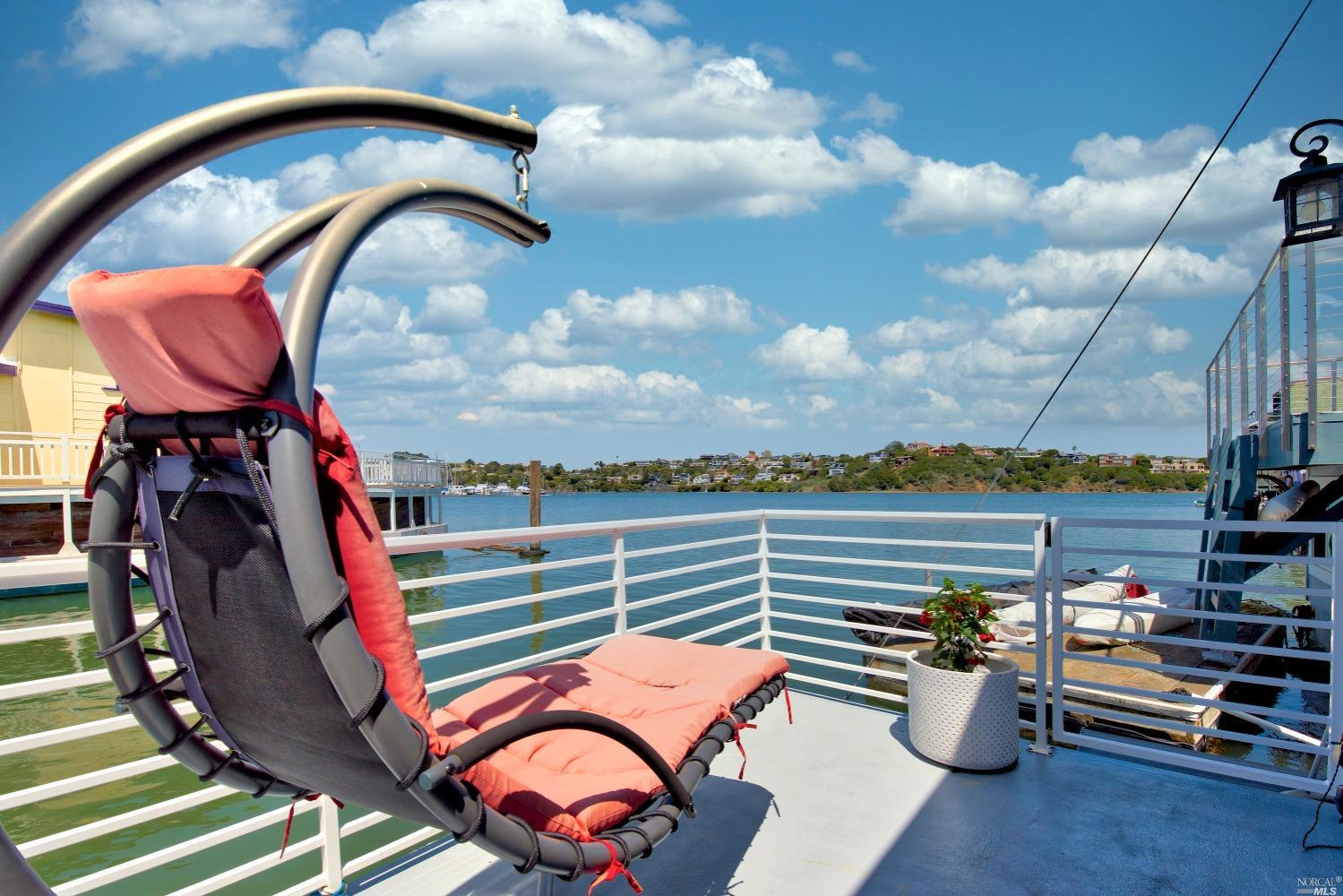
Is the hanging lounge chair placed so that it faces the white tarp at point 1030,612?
yes

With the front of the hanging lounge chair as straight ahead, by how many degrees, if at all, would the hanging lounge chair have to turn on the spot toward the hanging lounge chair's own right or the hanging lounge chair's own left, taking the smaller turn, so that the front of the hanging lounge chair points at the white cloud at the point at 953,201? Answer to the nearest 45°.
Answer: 0° — it already faces it

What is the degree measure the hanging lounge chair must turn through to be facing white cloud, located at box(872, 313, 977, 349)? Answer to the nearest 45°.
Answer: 0° — it already faces it

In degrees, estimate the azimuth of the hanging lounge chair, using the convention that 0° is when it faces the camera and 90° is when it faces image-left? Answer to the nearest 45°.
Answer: approximately 225°

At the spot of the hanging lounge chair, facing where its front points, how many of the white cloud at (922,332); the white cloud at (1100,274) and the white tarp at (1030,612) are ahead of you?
3

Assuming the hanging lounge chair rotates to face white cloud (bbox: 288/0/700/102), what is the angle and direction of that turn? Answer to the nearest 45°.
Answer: approximately 45° to its left

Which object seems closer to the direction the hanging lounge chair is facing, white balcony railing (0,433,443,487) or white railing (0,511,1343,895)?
the white railing

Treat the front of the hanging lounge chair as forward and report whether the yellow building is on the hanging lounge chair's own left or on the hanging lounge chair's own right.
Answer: on the hanging lounge chair's own left

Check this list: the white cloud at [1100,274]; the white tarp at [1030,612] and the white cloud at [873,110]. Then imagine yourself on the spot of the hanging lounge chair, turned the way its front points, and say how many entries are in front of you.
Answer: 3

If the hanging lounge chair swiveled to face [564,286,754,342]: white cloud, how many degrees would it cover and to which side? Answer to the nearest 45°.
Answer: approximately 45° to its left
